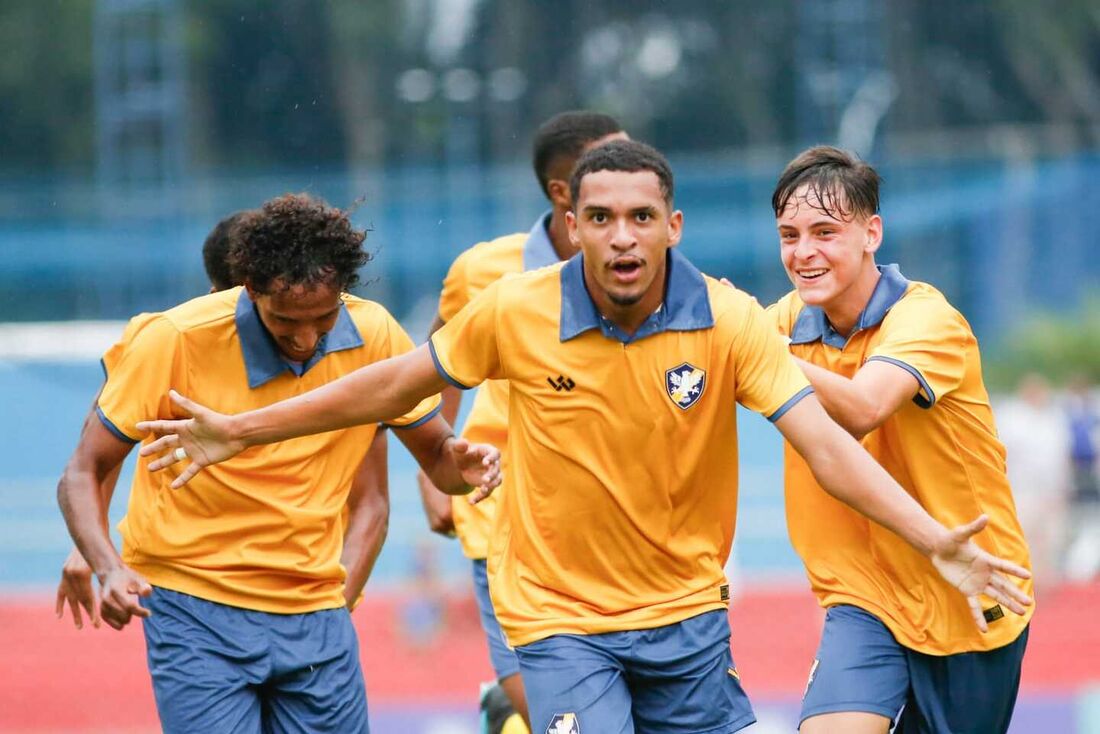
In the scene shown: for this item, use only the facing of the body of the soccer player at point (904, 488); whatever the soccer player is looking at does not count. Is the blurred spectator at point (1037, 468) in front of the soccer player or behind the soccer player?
behind

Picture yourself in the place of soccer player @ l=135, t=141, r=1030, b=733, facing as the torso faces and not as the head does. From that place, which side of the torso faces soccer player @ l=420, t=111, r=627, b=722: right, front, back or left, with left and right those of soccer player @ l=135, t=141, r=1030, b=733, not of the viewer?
back

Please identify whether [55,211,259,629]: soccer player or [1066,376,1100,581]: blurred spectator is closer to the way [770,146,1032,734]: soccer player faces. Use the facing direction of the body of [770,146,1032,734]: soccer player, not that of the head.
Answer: the soccer player

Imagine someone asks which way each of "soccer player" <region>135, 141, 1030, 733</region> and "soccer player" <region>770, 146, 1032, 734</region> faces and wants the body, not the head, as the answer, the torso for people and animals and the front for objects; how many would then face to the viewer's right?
0

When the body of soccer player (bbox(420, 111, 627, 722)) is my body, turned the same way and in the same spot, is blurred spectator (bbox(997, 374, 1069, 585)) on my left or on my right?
on my left

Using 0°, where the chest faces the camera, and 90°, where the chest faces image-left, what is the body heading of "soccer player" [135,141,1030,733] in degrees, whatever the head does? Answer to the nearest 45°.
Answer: approximately 0°

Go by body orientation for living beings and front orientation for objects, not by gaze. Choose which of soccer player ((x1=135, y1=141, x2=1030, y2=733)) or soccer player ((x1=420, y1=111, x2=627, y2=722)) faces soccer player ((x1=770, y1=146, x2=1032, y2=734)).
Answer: soccer player ((x1=420, y1=111, x2=627, y2=722))

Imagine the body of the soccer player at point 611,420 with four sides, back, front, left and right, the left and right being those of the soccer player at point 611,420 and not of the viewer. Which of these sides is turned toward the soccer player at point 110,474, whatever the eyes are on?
right

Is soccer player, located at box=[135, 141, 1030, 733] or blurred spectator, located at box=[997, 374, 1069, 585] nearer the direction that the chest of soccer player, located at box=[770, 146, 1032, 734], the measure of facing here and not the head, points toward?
the soccer player

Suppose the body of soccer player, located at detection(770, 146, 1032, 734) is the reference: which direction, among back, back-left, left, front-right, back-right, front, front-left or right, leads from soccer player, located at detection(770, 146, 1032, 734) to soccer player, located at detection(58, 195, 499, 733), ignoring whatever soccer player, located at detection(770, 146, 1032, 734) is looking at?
front-right

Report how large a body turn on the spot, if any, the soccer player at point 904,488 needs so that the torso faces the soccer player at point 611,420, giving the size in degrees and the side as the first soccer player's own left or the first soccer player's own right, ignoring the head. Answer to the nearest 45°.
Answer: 0° — they already face them

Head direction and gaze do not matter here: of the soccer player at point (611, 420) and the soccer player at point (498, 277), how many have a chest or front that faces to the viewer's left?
0
